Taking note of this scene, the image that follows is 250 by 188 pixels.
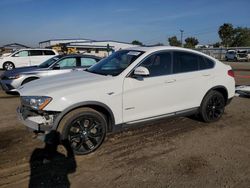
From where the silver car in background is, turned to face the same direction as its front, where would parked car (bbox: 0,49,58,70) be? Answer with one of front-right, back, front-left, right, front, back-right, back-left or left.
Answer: back-right

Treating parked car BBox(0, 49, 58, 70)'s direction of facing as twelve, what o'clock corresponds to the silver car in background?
The silver car in background is roughly at 9 o'clock from the parked car.

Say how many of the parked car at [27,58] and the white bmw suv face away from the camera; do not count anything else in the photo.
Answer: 0

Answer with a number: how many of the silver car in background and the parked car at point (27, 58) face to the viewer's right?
0

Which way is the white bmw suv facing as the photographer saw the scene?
facing the viewer and to the left of the viewer

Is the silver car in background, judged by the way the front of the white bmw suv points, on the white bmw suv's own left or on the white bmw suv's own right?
on the white bmw suv's own right

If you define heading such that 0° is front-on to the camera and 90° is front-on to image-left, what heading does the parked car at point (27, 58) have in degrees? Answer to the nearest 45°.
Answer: approximately 90°

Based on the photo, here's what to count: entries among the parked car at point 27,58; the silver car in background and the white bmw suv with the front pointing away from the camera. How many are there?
0

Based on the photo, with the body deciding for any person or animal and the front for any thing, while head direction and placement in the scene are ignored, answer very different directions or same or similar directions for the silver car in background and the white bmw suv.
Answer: same or similar directions

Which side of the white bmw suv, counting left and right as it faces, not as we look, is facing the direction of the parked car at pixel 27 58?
right

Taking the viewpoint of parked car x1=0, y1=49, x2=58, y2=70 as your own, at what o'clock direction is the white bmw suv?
The white bmw suv is roughly at 9 o'clock from the parked car.

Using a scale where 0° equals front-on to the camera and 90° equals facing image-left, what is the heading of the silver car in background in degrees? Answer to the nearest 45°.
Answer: approximately 45°
